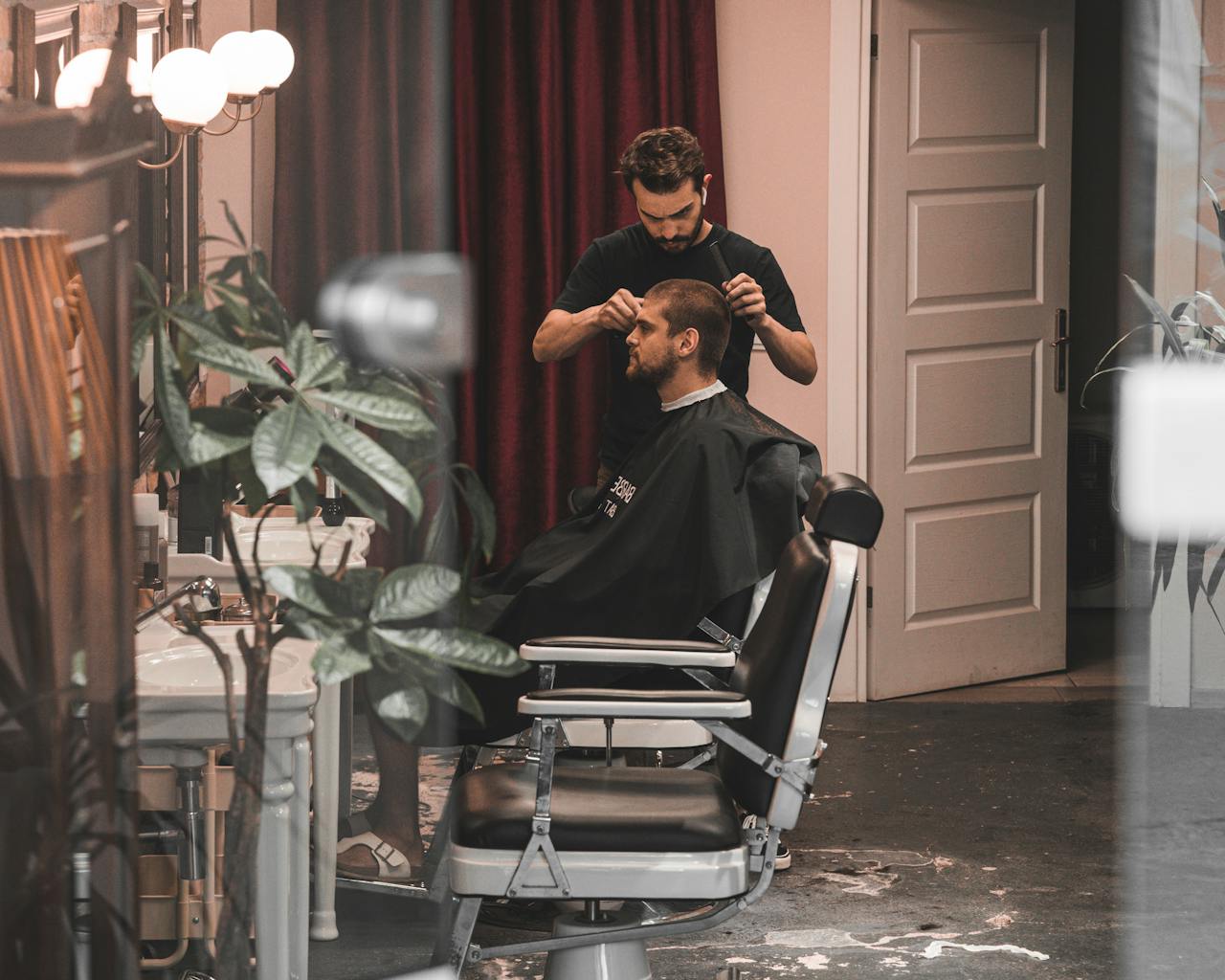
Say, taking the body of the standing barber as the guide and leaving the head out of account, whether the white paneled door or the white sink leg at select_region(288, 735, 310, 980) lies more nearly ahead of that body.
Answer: the white sink leg

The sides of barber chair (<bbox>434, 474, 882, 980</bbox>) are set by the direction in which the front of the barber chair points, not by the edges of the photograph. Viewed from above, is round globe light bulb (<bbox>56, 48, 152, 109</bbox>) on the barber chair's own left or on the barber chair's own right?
on the barber chair's own left

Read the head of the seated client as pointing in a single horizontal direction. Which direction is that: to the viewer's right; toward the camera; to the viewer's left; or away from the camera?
to the viewer's left

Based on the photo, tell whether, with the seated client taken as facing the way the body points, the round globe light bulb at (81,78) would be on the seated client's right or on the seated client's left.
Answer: on the seated client's left

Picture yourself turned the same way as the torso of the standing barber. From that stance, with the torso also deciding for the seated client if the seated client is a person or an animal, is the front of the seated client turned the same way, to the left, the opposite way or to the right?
to the right

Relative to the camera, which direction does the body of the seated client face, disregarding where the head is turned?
to the viewer's left

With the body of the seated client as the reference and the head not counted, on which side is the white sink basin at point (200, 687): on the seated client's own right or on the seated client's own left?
on the seated client's own left

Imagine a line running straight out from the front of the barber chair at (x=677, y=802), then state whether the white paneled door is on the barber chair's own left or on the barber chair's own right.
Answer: on the barber chair's own right

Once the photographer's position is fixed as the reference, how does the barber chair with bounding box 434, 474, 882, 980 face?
facing to the left of the viewer
